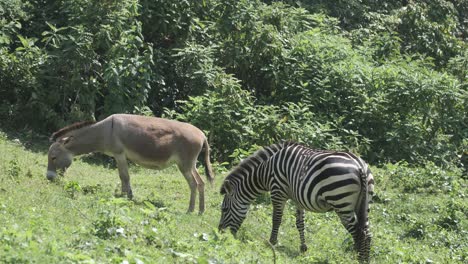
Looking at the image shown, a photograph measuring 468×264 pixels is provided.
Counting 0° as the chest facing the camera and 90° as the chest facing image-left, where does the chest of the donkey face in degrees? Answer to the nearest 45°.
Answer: approximately 90°

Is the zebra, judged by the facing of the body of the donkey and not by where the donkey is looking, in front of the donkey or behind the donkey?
behind
